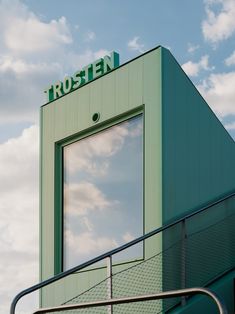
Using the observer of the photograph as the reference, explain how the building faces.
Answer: facing the viewer and to the left of the viewer
